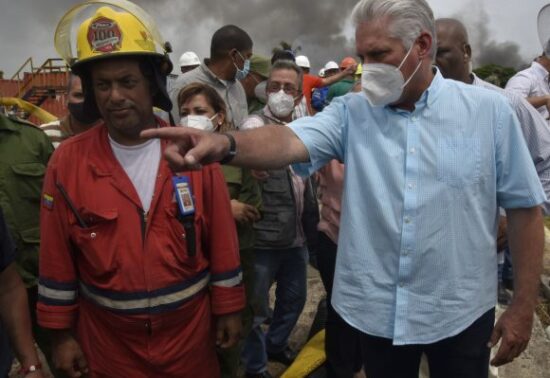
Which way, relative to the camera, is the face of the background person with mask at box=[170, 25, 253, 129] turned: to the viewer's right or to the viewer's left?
to the viewer's right

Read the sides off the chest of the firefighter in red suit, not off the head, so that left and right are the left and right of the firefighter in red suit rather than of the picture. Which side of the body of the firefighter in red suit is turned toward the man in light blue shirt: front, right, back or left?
left

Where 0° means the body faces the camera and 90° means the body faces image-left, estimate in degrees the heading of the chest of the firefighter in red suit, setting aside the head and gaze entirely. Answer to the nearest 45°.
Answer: approximately 0°

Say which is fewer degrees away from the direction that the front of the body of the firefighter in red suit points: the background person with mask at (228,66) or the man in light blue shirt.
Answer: the man in light blue shirt

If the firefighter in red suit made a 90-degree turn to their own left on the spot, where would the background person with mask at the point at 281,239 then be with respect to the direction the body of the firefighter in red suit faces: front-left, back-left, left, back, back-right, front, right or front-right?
front-left

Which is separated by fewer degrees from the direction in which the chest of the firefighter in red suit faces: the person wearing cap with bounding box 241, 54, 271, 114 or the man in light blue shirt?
the man in light blue shirt

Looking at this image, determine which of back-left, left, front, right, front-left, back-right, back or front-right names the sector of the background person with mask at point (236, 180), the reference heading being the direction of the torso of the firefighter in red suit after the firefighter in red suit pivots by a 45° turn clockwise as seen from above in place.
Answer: back

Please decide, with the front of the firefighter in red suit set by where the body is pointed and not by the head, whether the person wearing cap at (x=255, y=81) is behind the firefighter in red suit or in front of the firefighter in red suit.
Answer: behind
